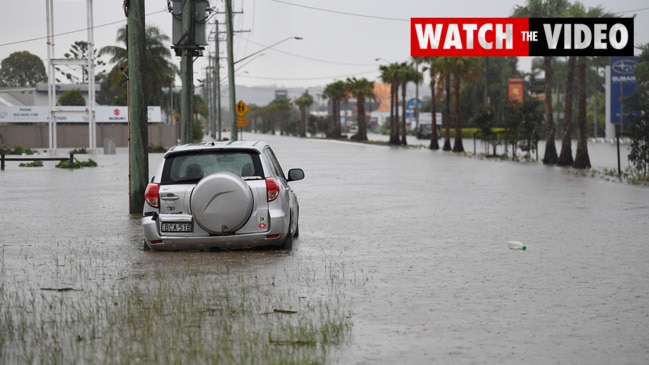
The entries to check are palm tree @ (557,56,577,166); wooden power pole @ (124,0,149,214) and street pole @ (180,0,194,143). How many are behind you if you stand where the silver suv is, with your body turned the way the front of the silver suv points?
0

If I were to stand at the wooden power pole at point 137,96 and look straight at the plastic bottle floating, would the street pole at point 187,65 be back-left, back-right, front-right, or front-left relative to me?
back-left

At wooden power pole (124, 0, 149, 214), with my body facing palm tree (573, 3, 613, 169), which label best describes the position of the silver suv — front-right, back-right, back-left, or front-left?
back-right

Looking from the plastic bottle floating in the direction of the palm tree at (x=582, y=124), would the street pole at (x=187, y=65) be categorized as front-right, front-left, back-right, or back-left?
front-left

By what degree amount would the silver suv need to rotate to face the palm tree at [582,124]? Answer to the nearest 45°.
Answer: approximately 45° to its right

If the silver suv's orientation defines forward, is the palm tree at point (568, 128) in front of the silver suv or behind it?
in front

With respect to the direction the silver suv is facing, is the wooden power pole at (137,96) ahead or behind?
ahead

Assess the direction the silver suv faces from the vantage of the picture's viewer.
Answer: facing away from the viewer

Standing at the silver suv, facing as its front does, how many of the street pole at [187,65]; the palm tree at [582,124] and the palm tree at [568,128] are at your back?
0

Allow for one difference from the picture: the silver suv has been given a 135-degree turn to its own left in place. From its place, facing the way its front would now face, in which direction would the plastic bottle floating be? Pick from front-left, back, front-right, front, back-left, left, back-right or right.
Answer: back-left

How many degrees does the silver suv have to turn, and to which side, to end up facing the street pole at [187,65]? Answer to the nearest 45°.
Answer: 0° — it already faces it

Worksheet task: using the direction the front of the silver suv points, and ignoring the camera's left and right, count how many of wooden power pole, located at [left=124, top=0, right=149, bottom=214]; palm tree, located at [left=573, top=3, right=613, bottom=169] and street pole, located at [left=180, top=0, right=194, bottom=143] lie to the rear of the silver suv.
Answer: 0

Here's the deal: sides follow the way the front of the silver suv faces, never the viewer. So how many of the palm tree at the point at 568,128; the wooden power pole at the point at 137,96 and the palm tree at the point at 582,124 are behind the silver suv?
0
